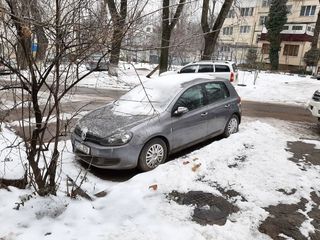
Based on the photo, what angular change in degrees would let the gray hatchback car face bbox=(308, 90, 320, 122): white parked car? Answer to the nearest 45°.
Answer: approximately 180°
